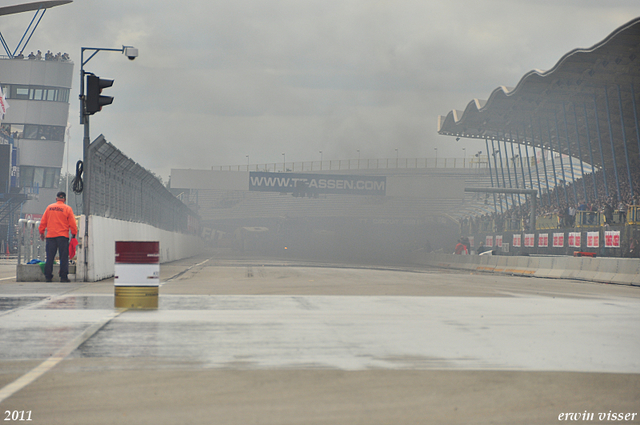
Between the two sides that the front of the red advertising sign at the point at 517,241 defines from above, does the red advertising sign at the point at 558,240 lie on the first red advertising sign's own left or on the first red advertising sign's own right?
on the first red advertising sign's own left

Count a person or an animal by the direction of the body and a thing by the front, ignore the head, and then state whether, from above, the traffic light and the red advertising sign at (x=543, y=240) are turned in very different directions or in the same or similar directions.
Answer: very different directions

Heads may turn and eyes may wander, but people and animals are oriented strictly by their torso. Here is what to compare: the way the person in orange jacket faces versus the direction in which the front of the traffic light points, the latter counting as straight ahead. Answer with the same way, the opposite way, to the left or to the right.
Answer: to the left

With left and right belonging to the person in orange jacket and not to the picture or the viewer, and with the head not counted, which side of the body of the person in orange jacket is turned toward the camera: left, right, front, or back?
back

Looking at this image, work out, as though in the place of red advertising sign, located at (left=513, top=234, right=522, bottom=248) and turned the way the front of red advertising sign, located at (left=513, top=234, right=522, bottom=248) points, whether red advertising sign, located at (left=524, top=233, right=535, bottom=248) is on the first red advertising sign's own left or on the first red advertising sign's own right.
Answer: on the first red advertising sign's own left

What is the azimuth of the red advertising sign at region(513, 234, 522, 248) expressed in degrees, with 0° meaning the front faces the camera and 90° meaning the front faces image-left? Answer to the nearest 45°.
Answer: approximately 45°

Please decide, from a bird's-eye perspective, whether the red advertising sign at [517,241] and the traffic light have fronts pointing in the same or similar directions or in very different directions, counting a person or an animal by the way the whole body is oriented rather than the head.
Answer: very different directions

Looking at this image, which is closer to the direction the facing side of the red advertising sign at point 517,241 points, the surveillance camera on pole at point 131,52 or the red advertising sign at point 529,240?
the surveillance camera on pole
